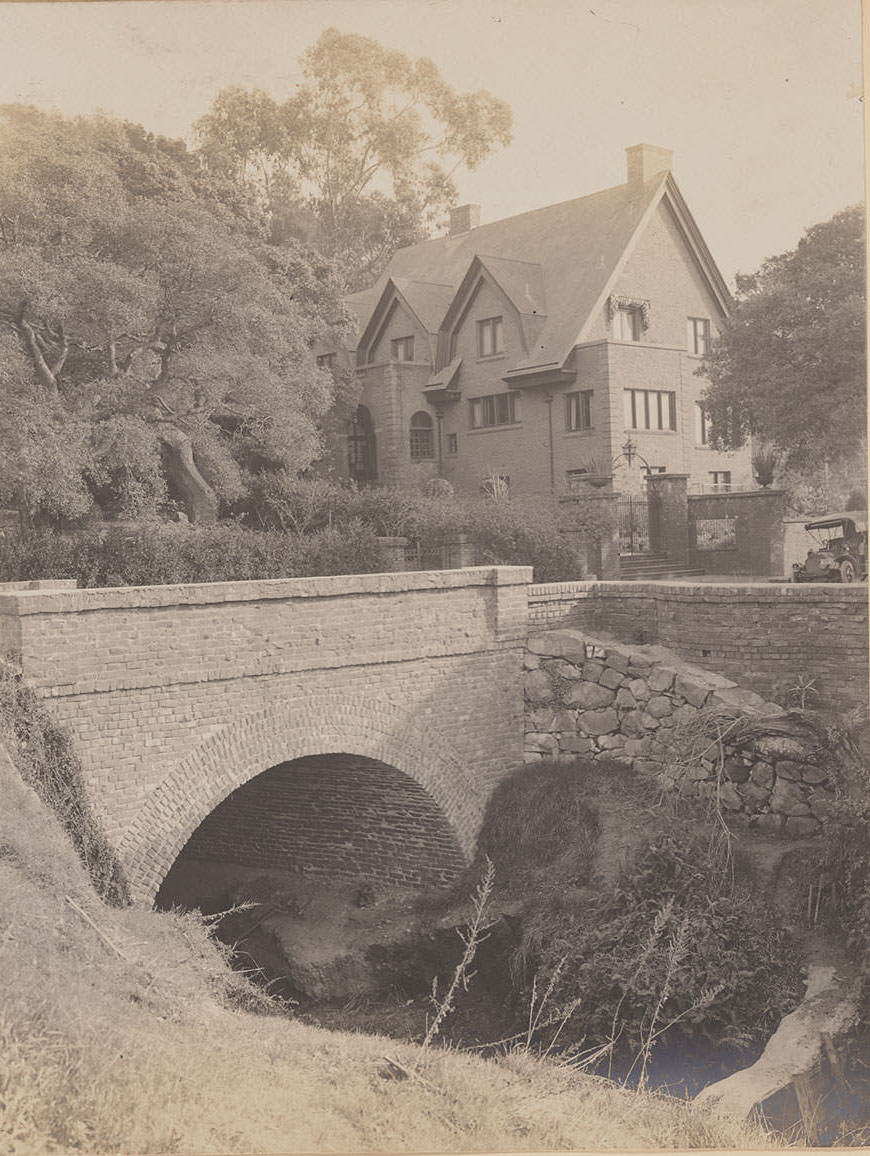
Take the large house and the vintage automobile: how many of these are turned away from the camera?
0

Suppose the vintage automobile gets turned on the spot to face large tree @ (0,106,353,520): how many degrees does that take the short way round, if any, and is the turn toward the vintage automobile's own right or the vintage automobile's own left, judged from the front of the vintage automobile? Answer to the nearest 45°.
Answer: approximately 45° to the vintage automobile's own right

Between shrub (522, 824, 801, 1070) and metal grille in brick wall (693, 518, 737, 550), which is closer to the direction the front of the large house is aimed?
the shrub

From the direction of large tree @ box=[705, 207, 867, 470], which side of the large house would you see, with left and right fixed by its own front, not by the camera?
left

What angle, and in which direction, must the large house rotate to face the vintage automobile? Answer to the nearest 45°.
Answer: approximately 90° to its left

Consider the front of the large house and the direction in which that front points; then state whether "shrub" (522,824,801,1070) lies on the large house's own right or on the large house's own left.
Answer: on the large house's own left

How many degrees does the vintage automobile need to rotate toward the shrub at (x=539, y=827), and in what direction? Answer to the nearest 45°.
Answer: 0° — it already faces it
